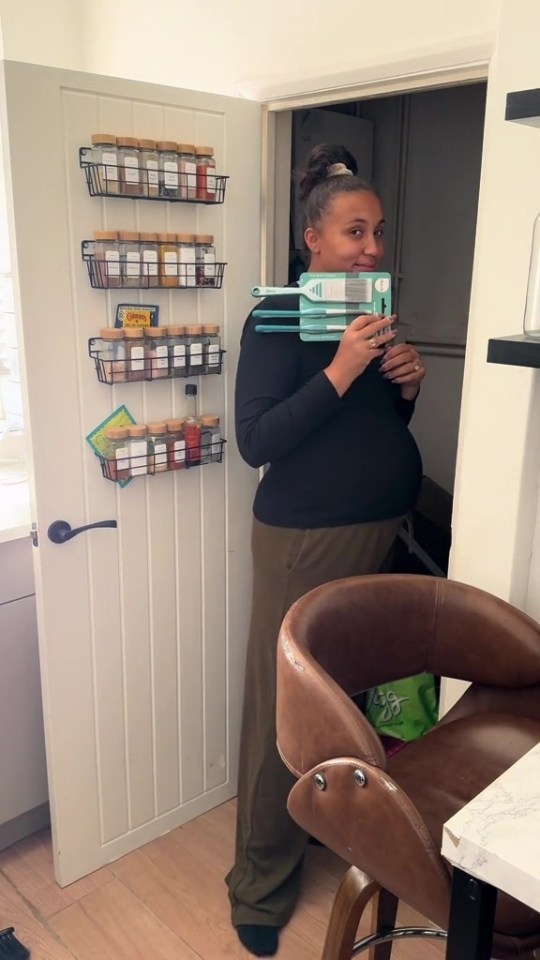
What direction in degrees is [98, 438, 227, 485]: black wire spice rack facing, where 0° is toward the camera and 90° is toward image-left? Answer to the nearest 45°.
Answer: approximately 315°
